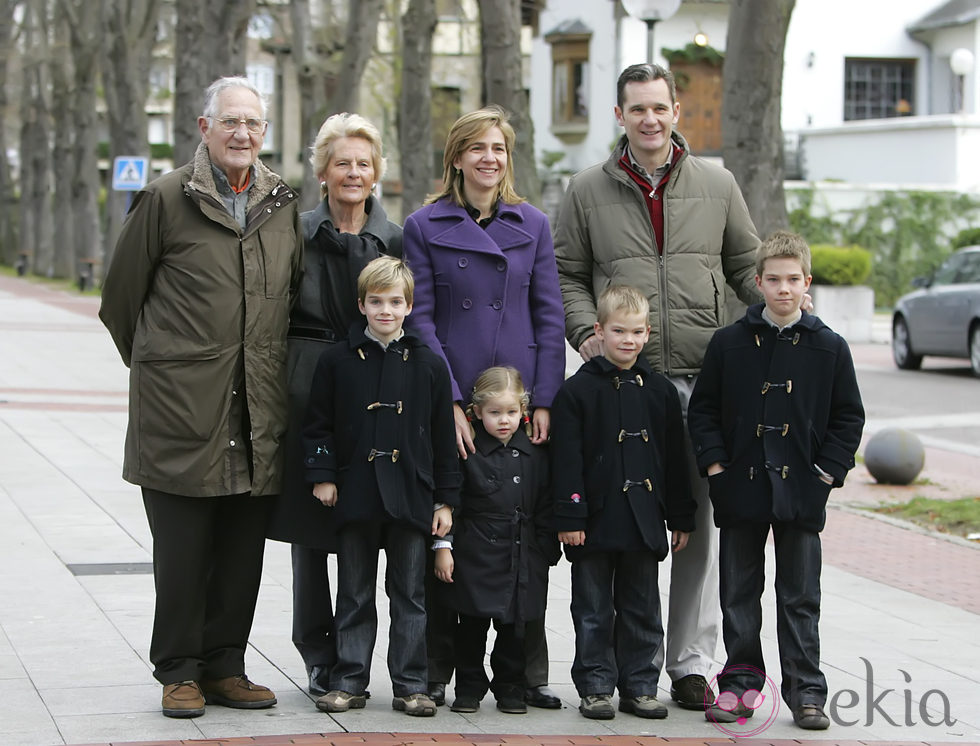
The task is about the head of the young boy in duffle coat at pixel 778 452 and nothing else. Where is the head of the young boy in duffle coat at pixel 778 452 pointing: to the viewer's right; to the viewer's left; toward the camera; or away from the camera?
toward the camera

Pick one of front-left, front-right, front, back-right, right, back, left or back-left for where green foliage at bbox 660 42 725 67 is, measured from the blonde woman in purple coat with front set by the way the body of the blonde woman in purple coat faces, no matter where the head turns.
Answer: back

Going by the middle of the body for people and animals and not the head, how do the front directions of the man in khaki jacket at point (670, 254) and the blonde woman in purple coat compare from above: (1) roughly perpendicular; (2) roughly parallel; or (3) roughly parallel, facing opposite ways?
roughly parallel

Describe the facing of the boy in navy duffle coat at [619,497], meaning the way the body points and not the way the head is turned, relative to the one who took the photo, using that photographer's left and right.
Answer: facing the viewer

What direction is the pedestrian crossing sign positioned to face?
toward the camera

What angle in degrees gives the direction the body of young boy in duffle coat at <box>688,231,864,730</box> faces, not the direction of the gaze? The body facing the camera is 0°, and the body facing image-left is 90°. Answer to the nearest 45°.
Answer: approximately 0°

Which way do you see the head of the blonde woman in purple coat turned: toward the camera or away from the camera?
toward the camera

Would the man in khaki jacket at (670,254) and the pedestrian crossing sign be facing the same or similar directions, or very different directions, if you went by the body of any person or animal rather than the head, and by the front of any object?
same or similar directions

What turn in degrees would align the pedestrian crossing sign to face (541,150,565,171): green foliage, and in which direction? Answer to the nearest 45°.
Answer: approximately 135° to its left

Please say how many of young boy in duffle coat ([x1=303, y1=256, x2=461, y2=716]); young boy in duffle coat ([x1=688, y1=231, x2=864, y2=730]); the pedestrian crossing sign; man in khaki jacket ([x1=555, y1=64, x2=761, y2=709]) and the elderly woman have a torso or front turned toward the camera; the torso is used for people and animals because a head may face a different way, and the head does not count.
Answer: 5

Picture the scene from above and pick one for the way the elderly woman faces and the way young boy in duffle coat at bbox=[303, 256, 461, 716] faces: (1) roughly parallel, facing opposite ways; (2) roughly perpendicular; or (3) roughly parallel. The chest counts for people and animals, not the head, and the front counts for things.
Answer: roughly parallel

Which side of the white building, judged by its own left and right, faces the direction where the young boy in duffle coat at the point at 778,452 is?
front

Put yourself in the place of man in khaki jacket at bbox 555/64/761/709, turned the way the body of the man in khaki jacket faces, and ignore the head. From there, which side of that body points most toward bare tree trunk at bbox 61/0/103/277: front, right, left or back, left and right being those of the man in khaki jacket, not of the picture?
back
